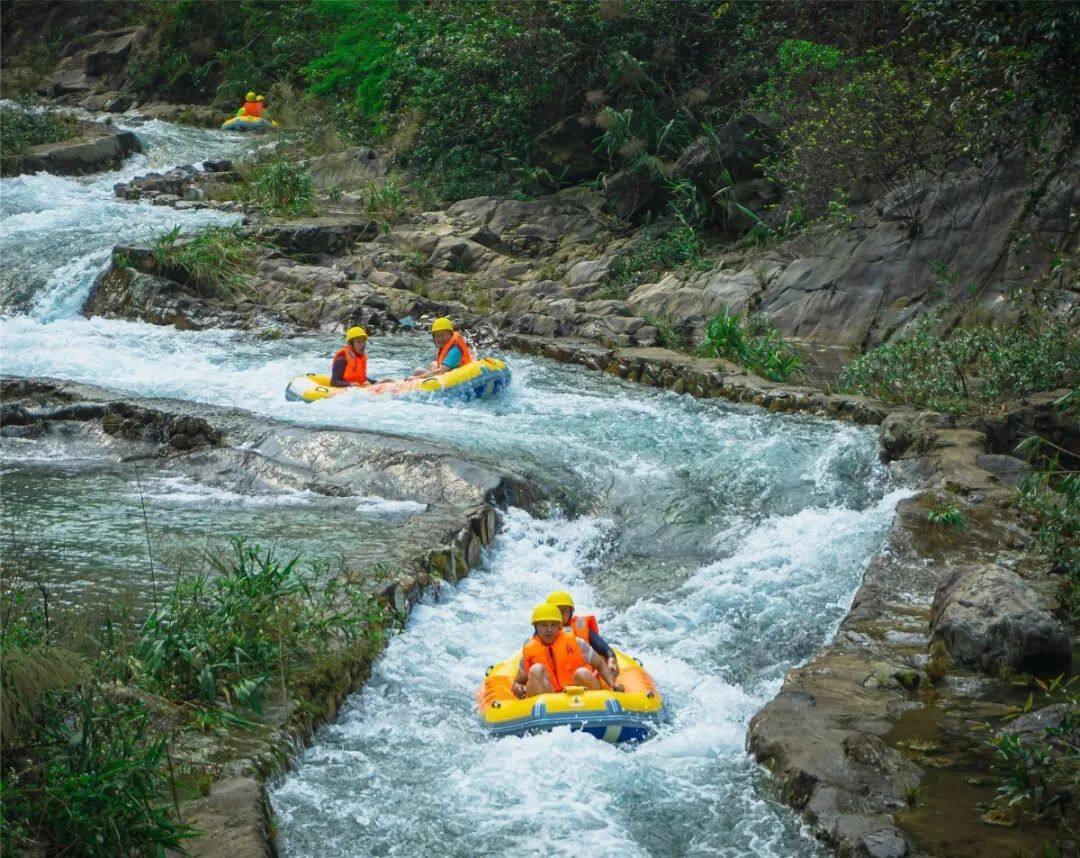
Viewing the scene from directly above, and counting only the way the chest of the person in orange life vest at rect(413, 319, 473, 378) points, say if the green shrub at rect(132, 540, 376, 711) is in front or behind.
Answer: in front

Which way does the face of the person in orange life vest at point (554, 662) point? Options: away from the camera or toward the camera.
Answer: toward the camera

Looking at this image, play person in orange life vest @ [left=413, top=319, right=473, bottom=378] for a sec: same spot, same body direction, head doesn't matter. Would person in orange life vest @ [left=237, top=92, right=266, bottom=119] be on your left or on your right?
on your right

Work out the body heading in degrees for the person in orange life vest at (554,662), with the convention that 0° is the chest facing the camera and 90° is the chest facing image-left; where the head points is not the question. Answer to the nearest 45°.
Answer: approximately 0°

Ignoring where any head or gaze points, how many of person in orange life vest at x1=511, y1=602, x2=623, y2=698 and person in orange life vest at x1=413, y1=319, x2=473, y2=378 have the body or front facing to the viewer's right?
0

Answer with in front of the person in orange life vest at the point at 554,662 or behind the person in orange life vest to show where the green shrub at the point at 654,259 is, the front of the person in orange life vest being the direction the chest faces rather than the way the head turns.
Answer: behind

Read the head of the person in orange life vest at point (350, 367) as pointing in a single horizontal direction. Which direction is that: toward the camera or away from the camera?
toward the camera

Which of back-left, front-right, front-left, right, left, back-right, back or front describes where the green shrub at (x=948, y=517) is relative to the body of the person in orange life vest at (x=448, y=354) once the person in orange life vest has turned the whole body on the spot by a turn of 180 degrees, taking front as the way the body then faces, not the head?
right

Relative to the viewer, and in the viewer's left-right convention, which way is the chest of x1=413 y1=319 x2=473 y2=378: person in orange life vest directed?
facing the viewer and to the left of the viewer

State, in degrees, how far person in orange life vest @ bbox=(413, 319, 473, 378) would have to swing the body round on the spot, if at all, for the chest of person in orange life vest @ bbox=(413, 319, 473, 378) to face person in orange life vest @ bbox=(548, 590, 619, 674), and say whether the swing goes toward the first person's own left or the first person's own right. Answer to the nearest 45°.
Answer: approximately 45° to the first person's own left

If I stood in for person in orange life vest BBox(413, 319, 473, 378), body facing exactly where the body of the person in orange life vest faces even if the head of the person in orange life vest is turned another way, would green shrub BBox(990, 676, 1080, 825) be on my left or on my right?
on my left

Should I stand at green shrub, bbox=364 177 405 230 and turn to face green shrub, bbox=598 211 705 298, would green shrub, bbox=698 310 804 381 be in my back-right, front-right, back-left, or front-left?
front-right

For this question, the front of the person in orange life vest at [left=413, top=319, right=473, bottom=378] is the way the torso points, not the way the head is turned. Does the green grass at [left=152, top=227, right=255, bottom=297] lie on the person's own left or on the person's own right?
on the person's own right

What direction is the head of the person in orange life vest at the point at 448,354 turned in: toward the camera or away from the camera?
toward the camera

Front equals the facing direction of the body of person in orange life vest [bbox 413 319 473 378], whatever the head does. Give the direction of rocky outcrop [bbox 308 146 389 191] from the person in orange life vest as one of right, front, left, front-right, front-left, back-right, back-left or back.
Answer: back-right
